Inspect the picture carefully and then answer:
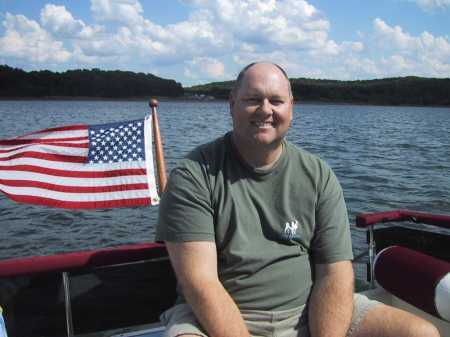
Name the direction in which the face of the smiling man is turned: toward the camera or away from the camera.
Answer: toward the camera

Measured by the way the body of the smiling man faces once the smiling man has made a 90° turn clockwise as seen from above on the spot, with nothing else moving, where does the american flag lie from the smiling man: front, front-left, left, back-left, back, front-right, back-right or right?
front-right

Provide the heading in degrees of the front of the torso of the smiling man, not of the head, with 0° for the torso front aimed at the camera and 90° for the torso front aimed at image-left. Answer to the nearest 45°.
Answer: approximately 0°
